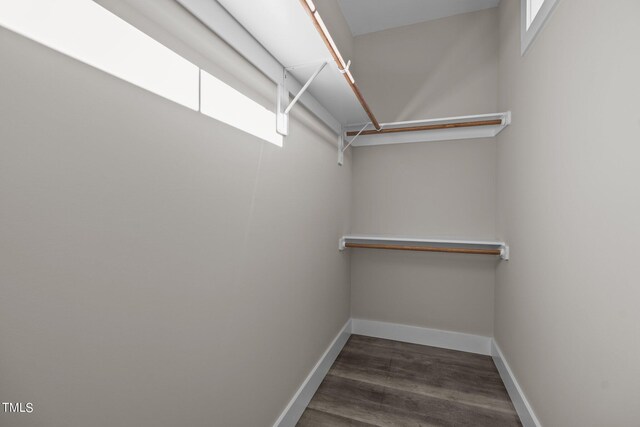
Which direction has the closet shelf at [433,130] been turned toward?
toward the camera

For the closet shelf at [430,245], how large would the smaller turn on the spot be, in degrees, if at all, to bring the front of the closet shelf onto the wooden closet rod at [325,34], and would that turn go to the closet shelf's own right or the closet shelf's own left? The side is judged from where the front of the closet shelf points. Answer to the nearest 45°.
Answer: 0° — it already faces it

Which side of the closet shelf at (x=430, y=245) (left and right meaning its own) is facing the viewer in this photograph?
front

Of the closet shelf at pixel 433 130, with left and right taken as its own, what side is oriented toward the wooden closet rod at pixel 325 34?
front

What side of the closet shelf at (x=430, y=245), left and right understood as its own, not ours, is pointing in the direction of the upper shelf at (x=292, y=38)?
front

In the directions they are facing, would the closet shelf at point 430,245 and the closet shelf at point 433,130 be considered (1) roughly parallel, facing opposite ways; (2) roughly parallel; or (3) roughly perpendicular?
roughly parallel

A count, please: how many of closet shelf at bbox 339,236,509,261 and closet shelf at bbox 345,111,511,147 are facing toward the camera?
2
